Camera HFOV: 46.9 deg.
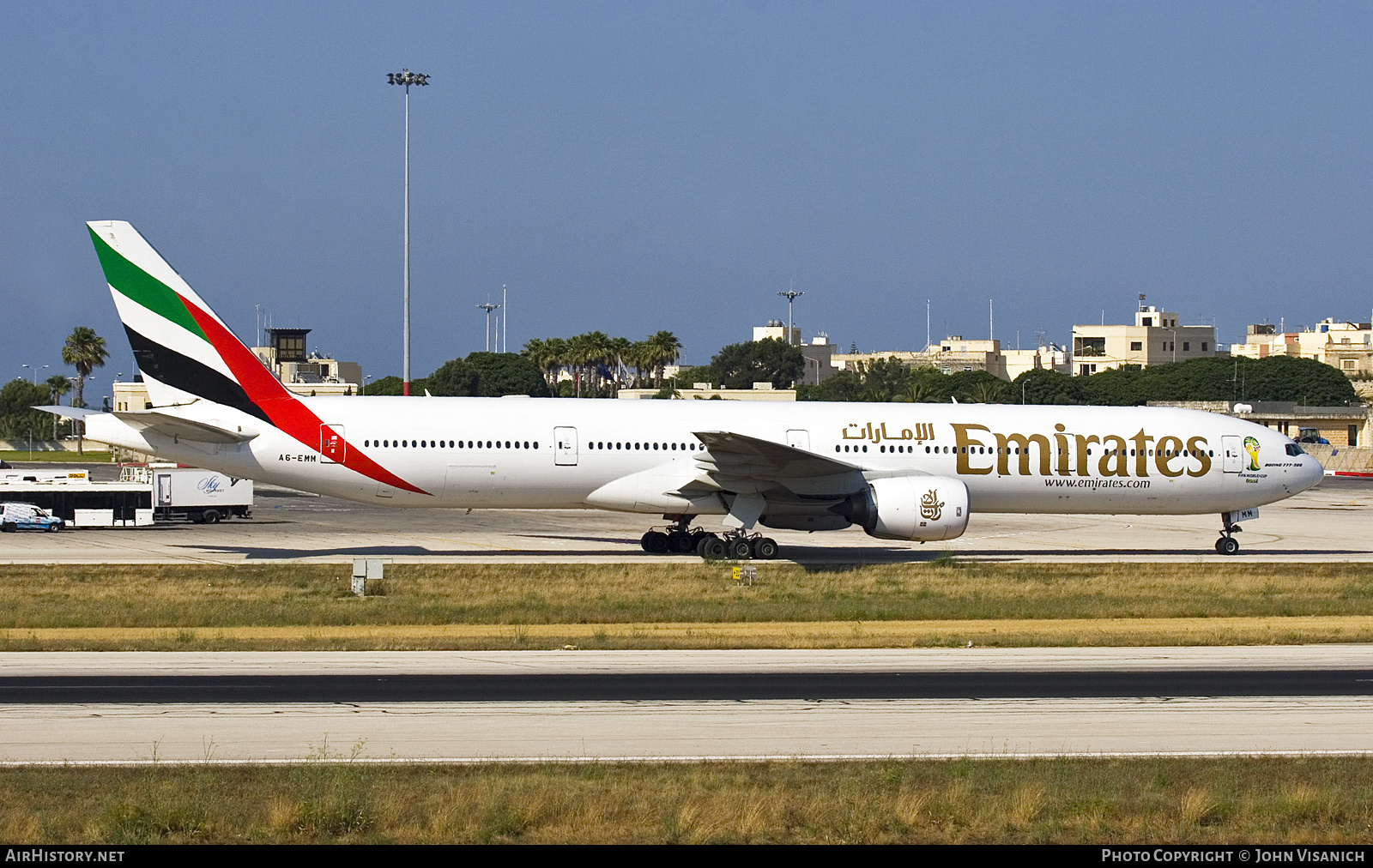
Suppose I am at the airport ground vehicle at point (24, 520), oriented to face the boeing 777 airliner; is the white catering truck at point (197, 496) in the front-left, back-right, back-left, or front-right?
front-left

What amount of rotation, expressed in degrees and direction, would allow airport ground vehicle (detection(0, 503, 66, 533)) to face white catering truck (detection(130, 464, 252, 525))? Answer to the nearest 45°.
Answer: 0° — it already faces it

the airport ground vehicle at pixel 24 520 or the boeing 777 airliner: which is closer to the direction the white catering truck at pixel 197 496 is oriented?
the airport ground vehicle

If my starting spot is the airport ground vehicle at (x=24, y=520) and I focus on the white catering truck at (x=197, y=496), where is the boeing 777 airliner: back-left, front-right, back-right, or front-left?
front-right

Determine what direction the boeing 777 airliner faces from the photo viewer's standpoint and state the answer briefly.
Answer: facing to the right of the viewer

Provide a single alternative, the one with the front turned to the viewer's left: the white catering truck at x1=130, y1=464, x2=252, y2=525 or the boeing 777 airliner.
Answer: the white catering truck

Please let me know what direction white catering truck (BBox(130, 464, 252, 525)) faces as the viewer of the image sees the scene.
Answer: facing to the left of the viewer

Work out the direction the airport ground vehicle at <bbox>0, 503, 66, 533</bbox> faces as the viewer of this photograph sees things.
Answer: facing to the right of the viewer

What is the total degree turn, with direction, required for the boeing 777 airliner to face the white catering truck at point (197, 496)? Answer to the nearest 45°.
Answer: approximately 135° to its left

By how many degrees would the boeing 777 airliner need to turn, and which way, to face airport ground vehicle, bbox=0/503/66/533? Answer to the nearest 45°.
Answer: approximately 135° to its left
